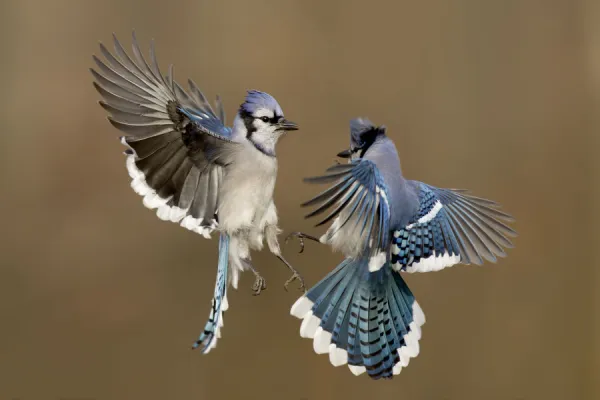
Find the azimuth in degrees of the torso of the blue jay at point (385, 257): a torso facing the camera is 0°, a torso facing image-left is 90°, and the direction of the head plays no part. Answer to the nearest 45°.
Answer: approximately 135°
